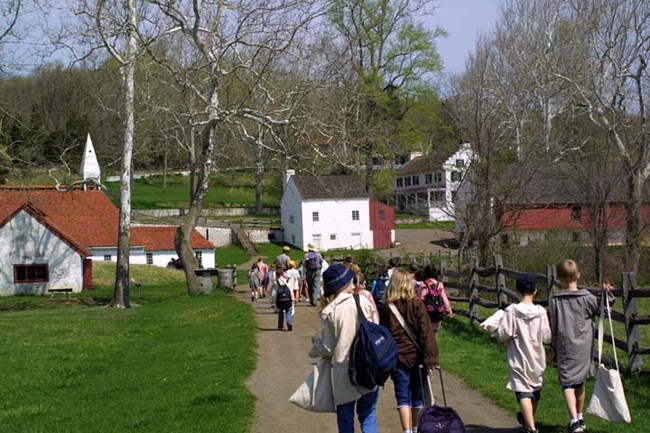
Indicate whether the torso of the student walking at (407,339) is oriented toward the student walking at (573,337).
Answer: no

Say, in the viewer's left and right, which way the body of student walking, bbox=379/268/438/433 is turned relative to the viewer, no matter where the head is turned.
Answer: facing away from the viewer

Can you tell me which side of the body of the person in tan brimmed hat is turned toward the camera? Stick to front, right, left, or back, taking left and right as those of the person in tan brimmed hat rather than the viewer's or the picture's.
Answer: back

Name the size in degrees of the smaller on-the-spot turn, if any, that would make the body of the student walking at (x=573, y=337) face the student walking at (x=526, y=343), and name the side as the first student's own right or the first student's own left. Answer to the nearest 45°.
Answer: approximately 90° to the first student's own left

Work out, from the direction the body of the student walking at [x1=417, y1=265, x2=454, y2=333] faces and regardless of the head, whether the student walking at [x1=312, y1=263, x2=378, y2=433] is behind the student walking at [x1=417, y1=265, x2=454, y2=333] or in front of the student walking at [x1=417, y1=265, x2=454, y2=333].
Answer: behind

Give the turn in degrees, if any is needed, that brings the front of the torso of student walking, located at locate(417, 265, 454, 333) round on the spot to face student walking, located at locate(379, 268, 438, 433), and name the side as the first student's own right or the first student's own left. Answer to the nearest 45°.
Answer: approximately 180°

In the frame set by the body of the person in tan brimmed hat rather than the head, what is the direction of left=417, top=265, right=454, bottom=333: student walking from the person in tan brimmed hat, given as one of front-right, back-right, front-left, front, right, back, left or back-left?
back

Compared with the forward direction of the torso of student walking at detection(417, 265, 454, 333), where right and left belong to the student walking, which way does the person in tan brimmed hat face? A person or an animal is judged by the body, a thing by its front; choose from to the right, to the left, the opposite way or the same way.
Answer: the same way

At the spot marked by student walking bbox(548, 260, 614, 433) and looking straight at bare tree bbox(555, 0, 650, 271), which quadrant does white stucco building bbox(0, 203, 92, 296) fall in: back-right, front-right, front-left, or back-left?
front-left

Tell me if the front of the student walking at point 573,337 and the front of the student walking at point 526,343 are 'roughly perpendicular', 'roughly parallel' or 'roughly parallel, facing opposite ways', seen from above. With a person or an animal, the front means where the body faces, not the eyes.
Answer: roughly parallel

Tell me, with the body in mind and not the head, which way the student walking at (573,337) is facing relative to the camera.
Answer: away from the camera

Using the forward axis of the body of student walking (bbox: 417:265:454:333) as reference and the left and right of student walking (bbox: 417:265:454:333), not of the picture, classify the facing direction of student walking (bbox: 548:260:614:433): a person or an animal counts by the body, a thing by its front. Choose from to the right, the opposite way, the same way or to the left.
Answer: the same way

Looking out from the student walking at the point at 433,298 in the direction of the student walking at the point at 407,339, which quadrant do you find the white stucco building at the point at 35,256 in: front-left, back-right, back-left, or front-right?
back-right

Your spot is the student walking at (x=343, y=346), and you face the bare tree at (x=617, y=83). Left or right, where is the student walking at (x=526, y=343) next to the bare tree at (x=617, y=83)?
right

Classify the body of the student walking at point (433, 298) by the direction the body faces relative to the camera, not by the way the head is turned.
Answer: away from the camera

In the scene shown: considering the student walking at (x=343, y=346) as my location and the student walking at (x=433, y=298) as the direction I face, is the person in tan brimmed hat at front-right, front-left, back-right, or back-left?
front-left

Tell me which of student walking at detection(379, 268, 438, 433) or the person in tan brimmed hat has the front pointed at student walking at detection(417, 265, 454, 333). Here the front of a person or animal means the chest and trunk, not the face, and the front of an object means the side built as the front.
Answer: student walking at detection(379, 268, 438, 433)

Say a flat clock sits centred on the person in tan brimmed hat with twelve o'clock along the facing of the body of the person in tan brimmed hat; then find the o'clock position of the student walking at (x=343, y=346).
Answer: The student walking is roughly at 6 o'clock from the person in tan brimmed hat.

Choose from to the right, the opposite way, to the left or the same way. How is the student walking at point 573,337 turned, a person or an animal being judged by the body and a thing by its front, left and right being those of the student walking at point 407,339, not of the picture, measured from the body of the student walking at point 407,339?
the same way
